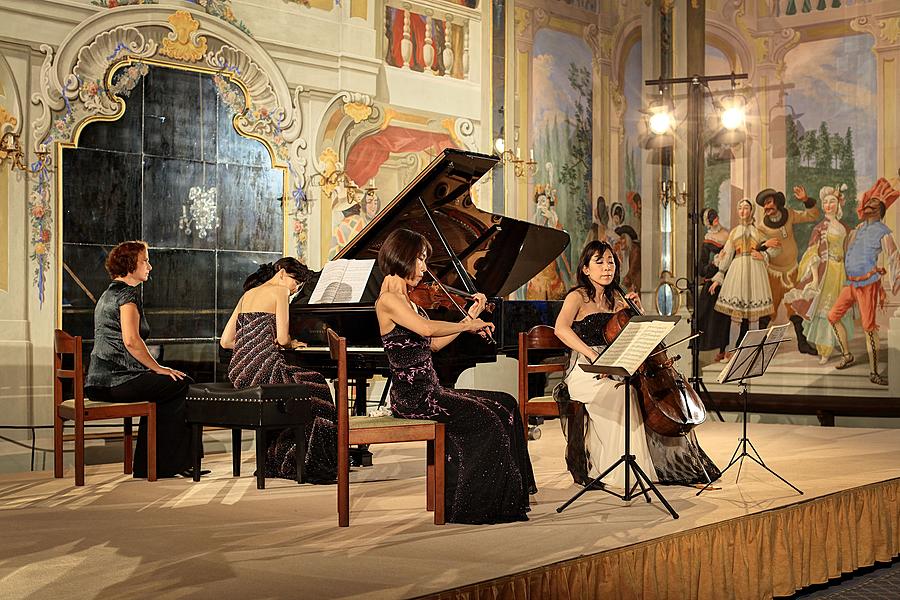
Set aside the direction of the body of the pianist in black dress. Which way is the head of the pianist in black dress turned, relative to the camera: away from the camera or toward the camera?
away from the camera

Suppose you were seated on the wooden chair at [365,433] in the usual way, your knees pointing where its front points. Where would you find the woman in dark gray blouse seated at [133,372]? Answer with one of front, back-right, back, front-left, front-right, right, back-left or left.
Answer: back-left

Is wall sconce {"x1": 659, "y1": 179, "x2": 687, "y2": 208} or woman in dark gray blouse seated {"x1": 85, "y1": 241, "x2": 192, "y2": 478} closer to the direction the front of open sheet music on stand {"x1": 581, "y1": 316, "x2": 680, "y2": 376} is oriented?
the woman in dark gray blouse seated

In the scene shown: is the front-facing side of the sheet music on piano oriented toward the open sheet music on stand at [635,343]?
no

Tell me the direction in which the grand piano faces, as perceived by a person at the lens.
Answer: facing the viewer and to the left of the viewer

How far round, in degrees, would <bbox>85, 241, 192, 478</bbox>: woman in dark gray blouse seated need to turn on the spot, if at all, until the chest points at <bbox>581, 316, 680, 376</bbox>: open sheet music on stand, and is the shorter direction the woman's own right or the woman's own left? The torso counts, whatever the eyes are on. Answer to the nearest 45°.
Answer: approximately 45° to the woman's own right

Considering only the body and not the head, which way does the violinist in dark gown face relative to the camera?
to the viewer's right

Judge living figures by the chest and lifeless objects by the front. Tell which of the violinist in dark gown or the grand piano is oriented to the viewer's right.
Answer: the violinist in dark gown

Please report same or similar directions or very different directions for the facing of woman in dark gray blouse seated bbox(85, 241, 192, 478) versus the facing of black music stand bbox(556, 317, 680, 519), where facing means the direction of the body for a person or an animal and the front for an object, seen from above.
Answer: very different directions

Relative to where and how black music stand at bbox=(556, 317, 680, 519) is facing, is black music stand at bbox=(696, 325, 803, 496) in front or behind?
behind

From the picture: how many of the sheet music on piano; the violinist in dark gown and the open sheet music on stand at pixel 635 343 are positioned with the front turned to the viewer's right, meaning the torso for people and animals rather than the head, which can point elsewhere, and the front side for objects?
1

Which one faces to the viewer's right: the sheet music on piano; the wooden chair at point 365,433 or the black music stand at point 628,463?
the wooden chair

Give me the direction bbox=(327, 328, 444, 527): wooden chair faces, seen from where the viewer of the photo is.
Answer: facing to the right of the viewer

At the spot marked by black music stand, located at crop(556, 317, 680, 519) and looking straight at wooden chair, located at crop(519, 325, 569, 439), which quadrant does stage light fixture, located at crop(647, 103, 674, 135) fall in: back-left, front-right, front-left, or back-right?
front-right
